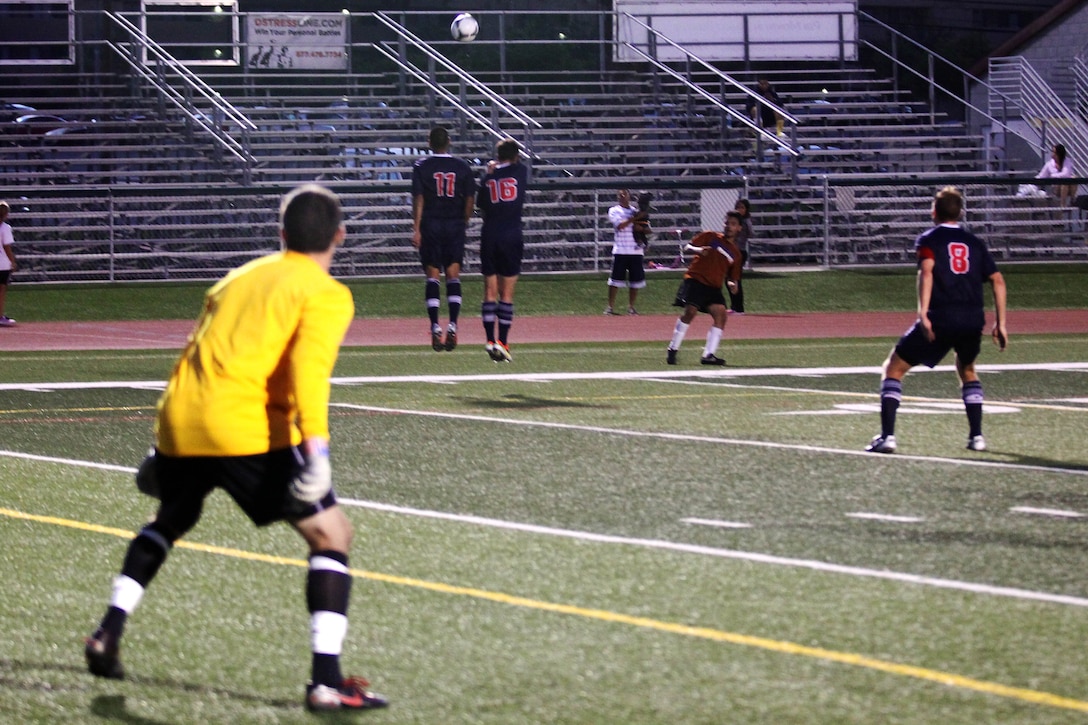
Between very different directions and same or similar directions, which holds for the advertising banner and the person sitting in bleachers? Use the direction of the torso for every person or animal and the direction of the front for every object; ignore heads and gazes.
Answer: same or similar directions

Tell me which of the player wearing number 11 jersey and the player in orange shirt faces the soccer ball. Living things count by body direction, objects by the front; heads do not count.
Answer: the player wearing number 11 jersey

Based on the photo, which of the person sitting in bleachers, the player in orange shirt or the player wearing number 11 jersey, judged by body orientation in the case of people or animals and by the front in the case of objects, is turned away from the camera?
the player wearing number 11 jersey

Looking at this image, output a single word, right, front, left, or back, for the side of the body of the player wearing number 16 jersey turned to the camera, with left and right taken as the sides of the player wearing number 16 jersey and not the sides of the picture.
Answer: back

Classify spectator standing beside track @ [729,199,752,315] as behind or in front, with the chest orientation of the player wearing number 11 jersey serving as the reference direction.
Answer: in front

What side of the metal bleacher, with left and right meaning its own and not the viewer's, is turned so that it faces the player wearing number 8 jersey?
front

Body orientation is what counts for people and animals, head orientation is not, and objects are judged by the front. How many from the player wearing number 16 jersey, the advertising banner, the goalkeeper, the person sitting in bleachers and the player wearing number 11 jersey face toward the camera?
2

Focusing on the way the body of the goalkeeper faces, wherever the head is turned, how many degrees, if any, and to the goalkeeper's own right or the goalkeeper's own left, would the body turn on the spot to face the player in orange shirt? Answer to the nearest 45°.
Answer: approximately 45° to the goalkeeper's own left

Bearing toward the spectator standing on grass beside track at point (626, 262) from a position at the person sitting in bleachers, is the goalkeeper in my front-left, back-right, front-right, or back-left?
front-left

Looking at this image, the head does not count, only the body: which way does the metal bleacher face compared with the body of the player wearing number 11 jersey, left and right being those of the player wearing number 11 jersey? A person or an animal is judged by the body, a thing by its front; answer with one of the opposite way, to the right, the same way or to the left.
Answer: the opposite way

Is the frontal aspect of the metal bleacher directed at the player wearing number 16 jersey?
yes

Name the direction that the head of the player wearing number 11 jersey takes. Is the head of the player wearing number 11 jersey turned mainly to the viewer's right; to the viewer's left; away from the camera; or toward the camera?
away from the camera

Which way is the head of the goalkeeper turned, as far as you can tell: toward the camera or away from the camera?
away from the camera

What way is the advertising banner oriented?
toward the camera

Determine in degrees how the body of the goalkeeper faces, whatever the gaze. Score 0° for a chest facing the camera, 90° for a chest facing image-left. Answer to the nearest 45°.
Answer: approximately 225°

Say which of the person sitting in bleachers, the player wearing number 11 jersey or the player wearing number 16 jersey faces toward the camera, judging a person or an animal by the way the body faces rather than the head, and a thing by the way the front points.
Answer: the person sitting in bleachers

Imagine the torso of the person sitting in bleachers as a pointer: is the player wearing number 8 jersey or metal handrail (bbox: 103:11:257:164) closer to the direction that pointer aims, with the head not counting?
the player wearing number 8 jersey

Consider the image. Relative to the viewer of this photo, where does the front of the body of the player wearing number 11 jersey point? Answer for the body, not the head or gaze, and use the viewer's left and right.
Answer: facing away from the viewer

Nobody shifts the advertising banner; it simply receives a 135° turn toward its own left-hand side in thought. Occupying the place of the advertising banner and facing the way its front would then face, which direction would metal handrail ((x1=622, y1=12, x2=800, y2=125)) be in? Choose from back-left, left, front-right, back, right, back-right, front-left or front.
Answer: front-right
